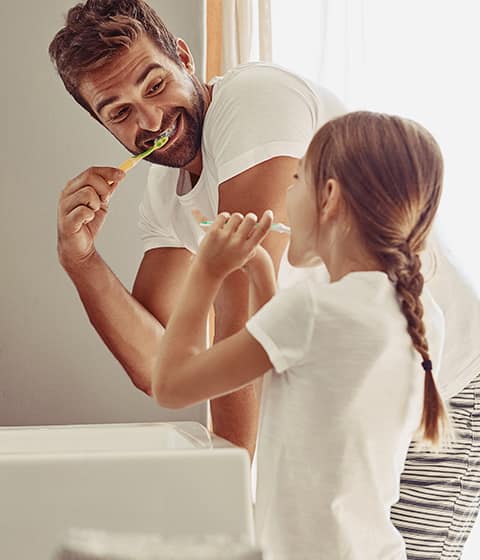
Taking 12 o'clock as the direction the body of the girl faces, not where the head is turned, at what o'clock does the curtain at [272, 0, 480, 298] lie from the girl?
The curtain is roughly at 2 o'clock from the girl.

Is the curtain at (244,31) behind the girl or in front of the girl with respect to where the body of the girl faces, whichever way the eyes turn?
in front

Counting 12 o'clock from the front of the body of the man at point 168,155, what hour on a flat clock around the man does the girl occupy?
The girl is roughly at 10 o'clock from the man.

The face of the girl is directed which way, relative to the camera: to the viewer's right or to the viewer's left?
to the viewer's left

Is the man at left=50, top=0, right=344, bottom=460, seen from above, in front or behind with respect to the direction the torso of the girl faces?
in front

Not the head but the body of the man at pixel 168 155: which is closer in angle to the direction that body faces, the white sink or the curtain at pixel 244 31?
the white sink

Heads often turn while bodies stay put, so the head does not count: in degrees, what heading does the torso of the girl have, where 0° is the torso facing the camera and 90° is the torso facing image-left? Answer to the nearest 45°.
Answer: approximately 135°

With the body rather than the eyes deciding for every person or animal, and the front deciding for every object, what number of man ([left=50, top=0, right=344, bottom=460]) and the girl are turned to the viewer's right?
0

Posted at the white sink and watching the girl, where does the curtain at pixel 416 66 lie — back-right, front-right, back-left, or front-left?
front-left
